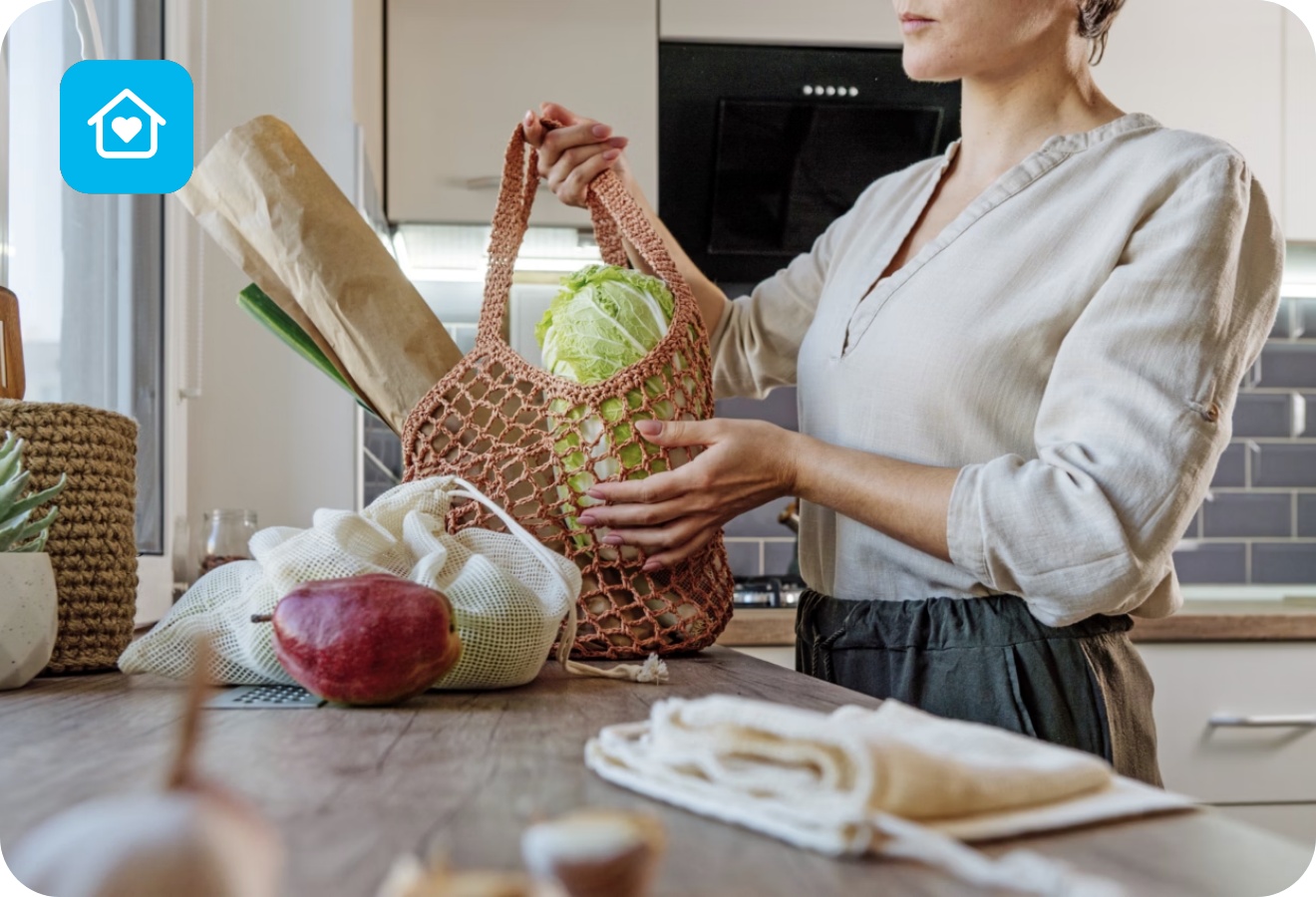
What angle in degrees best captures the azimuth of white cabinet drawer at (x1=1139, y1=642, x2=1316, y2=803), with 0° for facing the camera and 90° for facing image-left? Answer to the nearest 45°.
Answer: approximately 0°

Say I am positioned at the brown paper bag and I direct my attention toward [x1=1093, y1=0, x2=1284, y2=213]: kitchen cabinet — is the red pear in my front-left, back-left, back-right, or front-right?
back-right

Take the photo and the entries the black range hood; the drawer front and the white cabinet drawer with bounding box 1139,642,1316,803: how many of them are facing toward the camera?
3

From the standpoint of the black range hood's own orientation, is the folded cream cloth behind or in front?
in front

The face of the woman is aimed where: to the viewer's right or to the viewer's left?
to the viewer's left

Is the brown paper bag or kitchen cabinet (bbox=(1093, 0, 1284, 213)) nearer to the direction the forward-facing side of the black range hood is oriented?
the brown paper bag

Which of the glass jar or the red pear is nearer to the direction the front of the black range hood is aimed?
the red pear

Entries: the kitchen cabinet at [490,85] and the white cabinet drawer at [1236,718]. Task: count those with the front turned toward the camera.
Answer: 2

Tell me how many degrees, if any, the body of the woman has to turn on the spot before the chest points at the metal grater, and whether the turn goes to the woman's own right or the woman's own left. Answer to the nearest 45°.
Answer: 0° — they already face it

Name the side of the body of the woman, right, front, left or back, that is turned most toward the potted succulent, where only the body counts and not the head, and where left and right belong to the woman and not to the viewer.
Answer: front

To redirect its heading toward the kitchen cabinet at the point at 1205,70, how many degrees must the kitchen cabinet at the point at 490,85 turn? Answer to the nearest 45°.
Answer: approximately 90° to its left

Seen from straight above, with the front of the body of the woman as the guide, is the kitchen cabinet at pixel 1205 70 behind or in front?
behind

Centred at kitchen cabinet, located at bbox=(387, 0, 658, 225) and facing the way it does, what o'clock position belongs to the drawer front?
The drawer front is roughly at 10 o'clock from the kitchen cabinet.
